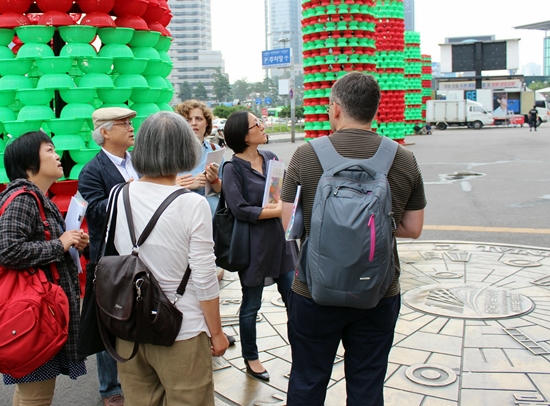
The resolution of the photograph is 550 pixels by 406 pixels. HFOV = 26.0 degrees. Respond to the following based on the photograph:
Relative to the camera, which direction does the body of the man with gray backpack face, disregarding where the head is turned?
away from the camera

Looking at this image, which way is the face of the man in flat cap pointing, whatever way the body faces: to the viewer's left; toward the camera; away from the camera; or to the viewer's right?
to the viewer's right

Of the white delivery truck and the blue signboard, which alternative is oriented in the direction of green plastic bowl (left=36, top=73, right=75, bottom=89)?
the blue signboard

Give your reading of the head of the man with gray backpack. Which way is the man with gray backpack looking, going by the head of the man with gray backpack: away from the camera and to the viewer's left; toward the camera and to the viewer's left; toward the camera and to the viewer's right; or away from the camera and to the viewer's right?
away from the camera and to the viewer's left

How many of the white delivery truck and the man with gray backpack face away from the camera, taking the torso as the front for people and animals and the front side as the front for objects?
1

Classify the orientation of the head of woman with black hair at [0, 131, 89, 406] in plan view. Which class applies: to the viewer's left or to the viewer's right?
to the viewer's right

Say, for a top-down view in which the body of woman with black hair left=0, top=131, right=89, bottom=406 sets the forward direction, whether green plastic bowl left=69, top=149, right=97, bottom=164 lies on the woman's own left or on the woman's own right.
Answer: on the woman's own left

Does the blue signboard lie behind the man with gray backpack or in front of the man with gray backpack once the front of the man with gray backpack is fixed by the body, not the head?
in front

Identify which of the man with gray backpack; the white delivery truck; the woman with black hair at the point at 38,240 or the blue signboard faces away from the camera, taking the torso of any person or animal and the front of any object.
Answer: the man with gray backpack

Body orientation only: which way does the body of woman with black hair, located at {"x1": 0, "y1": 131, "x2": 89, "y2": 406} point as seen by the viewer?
to the viewer's right

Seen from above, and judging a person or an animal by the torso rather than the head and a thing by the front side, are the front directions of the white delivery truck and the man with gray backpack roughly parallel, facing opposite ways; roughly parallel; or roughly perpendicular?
roughly perpendicular

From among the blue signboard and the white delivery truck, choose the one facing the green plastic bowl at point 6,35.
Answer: the blue signboard

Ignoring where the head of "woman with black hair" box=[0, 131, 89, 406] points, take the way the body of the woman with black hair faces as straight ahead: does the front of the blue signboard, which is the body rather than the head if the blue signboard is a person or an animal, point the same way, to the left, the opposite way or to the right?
to the right

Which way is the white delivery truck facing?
to the viewer's right
